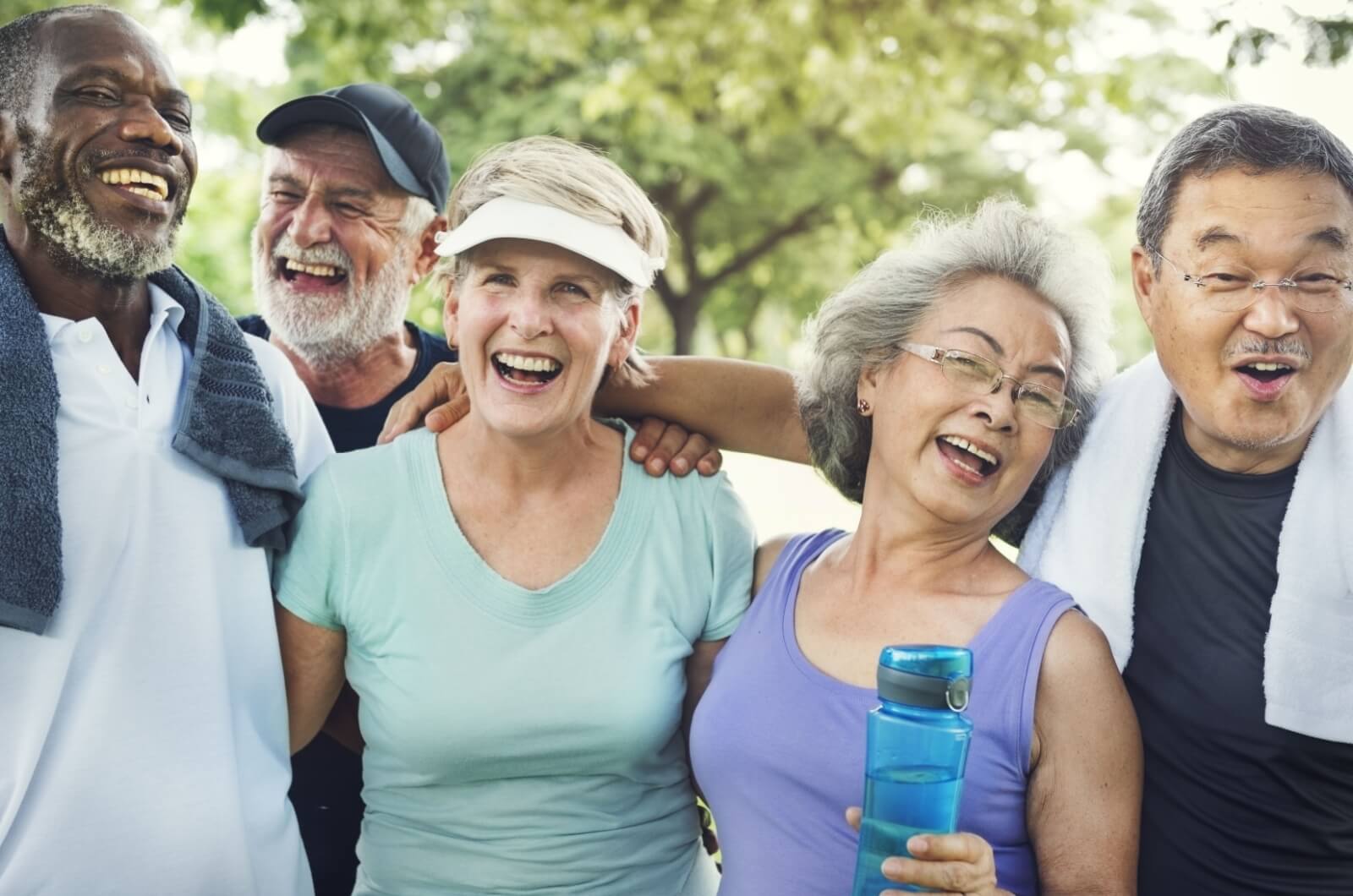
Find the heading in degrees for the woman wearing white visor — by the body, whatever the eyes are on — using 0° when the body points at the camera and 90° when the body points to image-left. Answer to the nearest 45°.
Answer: approximately 0°

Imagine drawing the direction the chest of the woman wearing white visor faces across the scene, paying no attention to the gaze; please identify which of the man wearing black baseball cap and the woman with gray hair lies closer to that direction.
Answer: the woman with gray hair

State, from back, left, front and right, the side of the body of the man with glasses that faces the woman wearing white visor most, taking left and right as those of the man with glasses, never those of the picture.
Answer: right

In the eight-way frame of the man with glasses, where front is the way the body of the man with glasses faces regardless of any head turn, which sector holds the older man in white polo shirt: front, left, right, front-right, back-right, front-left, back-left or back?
right

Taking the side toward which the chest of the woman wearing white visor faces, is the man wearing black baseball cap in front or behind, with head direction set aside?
behind

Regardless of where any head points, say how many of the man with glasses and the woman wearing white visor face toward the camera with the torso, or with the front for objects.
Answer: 2

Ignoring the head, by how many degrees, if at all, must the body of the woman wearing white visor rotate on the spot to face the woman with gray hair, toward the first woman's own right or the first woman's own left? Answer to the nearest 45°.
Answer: approximately 90° to the first woman's own left

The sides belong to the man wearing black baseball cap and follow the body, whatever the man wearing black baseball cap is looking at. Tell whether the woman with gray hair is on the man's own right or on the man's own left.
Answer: on the man's own left

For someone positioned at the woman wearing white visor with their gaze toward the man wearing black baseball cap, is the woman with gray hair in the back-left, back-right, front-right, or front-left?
back-right

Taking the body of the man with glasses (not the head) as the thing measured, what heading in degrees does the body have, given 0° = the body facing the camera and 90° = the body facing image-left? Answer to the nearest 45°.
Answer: approximately 0°
